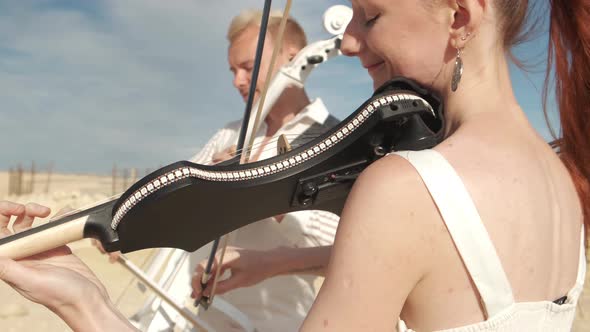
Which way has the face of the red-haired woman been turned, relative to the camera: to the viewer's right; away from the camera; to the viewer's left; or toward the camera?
to the viewer's left

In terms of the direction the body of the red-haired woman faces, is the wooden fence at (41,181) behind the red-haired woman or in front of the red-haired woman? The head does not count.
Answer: in front

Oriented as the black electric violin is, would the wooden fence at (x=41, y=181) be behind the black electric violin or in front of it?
in front

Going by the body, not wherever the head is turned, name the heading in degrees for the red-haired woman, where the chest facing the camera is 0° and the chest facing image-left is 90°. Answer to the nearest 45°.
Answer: approximately 135°
